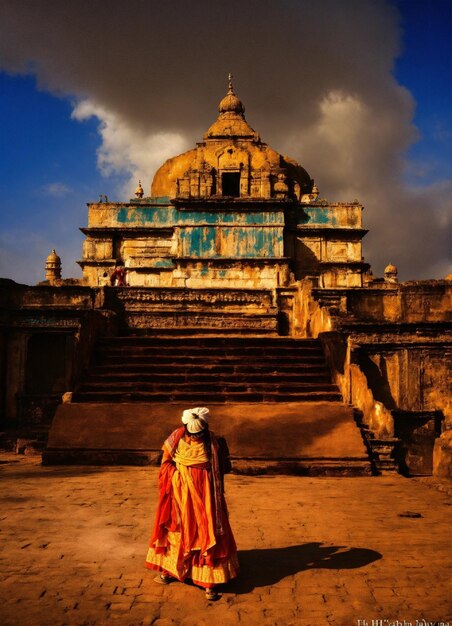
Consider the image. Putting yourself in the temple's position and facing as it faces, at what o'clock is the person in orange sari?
The person in orange sari is roughly at 12 o'clock from the temple.

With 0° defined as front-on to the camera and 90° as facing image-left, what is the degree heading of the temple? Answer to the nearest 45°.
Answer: approximately 0°
